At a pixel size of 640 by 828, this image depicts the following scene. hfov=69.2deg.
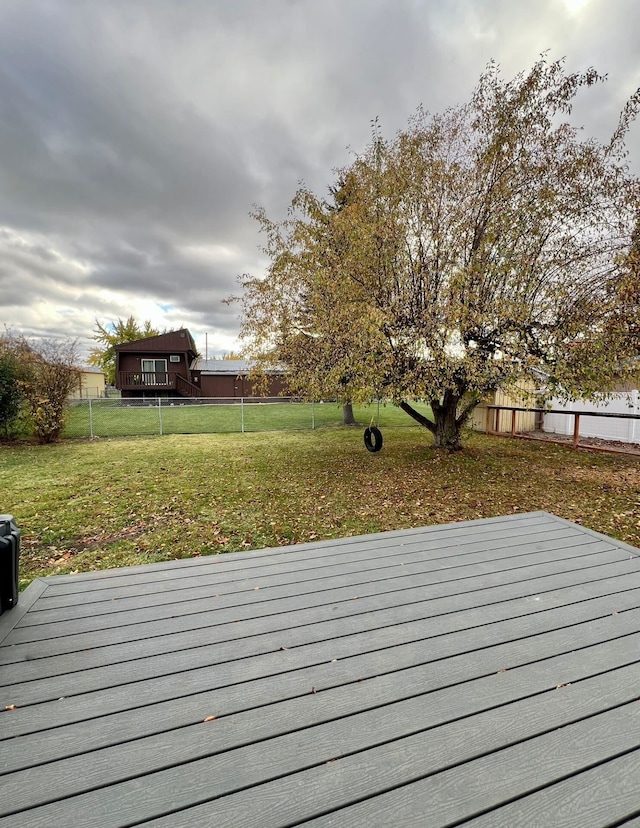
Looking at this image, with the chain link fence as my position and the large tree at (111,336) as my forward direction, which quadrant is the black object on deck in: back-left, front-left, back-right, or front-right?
back-left

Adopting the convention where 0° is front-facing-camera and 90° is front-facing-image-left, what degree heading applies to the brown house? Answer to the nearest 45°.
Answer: approximately 0°

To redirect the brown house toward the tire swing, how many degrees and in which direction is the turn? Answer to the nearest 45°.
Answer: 0° — it already faces it

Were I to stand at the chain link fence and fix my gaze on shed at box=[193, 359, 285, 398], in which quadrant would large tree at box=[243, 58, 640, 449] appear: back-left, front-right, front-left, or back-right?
back-right

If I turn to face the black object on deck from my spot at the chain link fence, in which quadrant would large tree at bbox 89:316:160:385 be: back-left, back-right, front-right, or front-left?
back-right

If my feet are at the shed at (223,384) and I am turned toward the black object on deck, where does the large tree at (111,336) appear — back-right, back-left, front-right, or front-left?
back-right

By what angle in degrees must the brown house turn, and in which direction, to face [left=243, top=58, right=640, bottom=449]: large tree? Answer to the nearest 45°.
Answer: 0° — it already faces it

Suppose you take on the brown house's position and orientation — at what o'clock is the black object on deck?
The black object on deck is roughly at 12 o'clock from the brown house.
